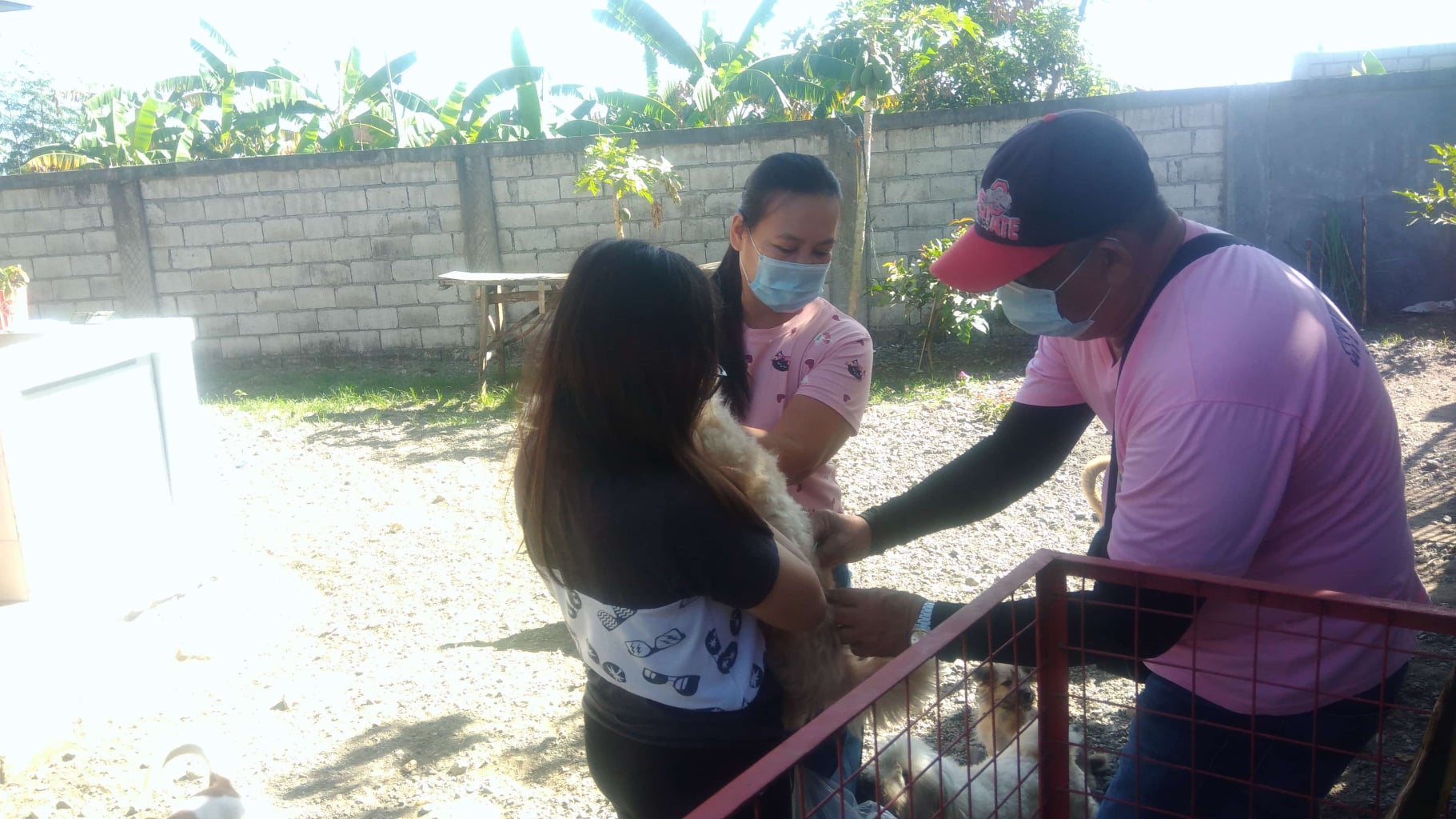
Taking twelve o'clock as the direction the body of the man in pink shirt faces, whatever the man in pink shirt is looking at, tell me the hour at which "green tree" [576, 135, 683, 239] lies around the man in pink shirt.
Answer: The green tree is roughly at 2 o'clock from the man in pink shirt.

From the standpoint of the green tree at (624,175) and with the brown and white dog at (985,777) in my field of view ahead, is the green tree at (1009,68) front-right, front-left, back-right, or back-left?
back-left

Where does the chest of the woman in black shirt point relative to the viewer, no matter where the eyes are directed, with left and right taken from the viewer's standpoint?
facing away from the viewer and to the right of the viewer

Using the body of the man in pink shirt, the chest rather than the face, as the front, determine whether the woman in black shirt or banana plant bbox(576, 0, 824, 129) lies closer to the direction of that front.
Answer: the woman in black shirt

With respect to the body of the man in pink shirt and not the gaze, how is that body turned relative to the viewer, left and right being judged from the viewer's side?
facing to the left of the viewer

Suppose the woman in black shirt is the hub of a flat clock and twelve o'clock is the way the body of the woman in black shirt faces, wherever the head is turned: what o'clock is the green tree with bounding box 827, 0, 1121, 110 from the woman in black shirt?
The green tree is roughly at 11 o'clock from the woman in black shirt.

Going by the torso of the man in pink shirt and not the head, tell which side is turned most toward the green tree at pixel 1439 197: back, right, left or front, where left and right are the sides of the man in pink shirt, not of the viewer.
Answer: right

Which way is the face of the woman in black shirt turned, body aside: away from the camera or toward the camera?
away from the camera
